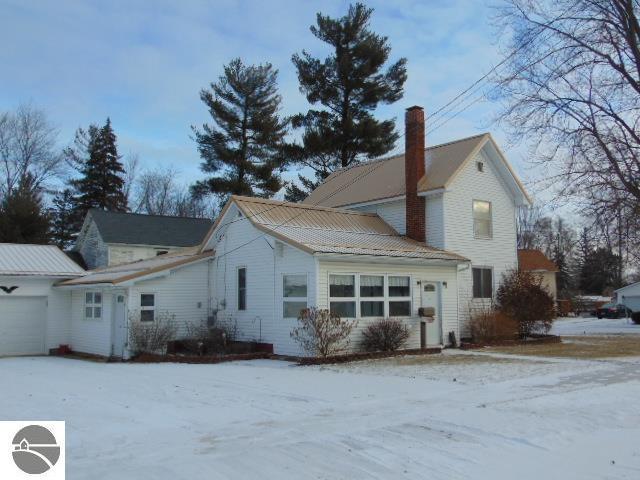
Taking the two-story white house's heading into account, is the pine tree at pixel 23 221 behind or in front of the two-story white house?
behind

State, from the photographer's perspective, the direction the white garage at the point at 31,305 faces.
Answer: facing the viewer

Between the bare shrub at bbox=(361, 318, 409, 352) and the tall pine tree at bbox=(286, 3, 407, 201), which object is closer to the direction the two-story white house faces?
the bare shrub

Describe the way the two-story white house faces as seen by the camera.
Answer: facing the viewer and to the right of the viewer

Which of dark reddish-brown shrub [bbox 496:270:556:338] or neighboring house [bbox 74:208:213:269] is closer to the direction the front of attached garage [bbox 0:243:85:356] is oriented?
the dark reddish-brown shrub

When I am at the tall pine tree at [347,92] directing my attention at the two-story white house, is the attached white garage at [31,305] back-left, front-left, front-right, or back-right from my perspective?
front-right

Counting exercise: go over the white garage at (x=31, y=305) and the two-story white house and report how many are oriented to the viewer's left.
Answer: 0

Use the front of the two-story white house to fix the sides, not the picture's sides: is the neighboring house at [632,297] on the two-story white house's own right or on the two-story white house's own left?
on the two-story white house's own left

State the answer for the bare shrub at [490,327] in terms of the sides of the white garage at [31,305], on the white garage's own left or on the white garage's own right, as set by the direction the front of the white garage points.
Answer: on the white garage's own left

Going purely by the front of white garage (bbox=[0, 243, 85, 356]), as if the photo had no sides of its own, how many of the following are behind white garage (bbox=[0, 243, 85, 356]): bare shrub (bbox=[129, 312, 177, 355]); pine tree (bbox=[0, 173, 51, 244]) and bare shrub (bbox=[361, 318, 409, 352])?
1

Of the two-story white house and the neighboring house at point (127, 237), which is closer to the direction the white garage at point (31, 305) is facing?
the two-story white house

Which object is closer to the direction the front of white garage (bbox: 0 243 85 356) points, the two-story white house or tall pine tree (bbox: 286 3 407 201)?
the two-story white house

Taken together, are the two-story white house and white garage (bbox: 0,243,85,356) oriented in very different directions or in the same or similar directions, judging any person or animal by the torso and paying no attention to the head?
same or similar directions

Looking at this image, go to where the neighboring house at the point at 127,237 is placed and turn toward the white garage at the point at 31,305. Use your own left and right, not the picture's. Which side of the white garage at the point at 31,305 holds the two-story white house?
left
